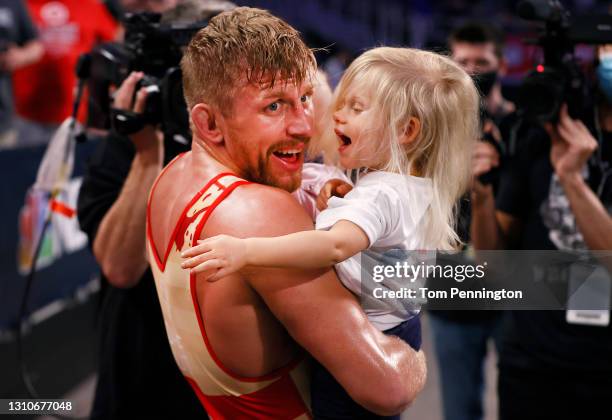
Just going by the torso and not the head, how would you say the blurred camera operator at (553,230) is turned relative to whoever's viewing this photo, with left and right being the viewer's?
facing the viewer

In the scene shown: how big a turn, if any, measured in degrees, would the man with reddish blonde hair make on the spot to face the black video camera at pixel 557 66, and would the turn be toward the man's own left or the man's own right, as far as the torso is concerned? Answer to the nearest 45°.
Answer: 0° — they already face it

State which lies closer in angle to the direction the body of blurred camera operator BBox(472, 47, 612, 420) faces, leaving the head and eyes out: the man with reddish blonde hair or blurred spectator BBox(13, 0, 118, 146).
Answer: the man with reddish blonde hair

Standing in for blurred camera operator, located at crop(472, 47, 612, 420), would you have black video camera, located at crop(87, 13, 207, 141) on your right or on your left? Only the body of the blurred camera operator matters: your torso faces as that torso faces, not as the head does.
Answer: on your right

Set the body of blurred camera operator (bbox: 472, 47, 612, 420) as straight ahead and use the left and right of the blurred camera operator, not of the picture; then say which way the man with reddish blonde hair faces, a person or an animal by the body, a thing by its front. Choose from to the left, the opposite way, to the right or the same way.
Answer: the opposite way

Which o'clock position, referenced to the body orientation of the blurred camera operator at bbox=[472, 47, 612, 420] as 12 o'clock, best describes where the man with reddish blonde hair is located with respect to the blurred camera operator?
The man with reddish blonde hair is roughly at 1 o'clock from the blurred camera operator.
